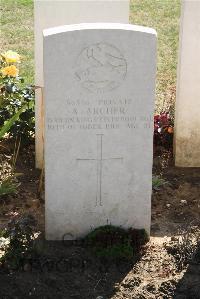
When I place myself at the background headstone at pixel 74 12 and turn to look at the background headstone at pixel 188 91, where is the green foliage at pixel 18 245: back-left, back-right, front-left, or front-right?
back-right

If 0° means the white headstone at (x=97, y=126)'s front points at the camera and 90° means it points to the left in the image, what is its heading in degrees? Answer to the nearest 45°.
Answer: approximately 0°

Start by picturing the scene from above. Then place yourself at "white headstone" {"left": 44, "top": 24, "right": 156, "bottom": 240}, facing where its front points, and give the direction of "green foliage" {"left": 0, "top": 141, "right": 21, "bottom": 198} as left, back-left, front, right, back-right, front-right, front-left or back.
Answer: back-right

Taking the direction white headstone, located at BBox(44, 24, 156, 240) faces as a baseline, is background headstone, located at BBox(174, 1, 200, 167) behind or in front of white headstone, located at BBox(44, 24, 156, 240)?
behind

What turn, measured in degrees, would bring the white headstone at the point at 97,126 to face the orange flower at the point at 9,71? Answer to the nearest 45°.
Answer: approximately 135° to its right

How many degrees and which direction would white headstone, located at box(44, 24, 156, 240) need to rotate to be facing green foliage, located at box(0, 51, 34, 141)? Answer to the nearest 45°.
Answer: approximately 135° to its right

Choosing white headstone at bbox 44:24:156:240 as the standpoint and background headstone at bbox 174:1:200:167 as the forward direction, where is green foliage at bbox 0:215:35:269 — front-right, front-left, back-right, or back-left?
back-left
